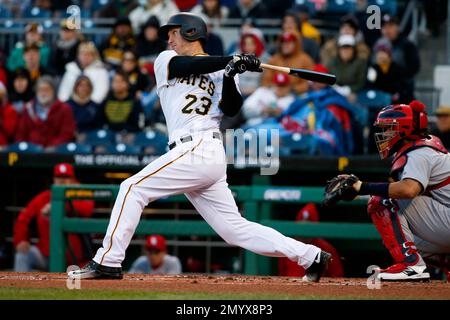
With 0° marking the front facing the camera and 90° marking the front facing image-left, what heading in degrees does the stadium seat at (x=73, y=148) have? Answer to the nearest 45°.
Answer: approximately 0°

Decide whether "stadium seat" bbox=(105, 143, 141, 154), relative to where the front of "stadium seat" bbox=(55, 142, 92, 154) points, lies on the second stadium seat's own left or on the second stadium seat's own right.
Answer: on the second stadium seat's own left

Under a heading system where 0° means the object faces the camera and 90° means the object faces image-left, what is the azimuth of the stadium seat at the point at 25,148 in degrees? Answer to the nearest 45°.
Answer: approximately 0°

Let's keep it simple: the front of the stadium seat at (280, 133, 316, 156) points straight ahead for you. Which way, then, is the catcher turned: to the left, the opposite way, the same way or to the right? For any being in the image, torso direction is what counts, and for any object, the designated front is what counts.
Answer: to the right

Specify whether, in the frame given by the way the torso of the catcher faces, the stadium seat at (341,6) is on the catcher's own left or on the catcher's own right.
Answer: on the catcher's own right

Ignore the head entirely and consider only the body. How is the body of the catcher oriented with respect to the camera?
to the viewer's left

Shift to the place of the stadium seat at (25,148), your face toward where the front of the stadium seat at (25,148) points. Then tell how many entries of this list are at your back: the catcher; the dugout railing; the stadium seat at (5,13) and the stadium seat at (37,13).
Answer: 2

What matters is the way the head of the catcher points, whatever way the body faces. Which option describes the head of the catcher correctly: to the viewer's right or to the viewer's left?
to the viewer's left
